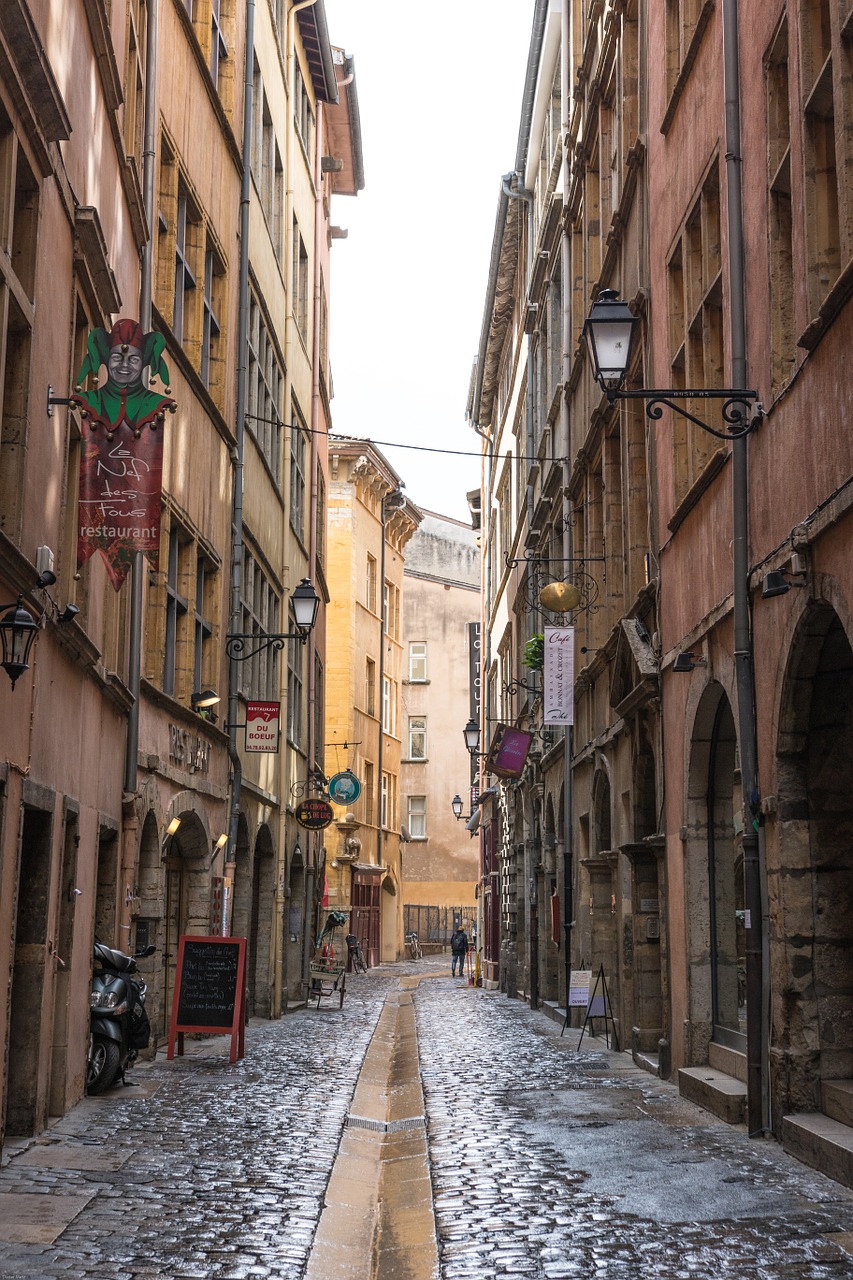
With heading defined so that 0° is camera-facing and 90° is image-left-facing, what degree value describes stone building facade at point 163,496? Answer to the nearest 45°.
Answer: approximately 270°

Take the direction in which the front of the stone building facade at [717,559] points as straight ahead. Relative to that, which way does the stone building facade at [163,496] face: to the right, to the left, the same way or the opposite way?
the opposite way

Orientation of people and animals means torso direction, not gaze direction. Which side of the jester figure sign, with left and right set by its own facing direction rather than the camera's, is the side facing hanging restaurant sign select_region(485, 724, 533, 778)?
back

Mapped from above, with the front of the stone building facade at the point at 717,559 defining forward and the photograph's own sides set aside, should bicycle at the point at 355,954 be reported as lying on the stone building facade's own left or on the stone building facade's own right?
on the stone building facade's own right

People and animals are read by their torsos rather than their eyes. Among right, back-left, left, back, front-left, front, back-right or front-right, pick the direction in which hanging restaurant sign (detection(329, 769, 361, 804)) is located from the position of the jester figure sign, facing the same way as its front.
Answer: back

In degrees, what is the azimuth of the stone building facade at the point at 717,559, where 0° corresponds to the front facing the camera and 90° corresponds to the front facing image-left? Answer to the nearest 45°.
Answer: approximately 90°

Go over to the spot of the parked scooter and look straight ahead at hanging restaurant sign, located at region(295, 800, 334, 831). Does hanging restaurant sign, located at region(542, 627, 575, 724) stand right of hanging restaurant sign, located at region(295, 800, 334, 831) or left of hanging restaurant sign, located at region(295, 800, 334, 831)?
right
